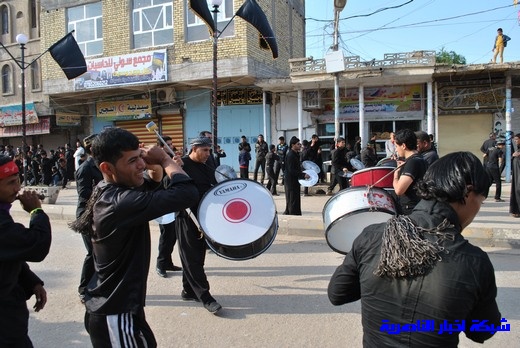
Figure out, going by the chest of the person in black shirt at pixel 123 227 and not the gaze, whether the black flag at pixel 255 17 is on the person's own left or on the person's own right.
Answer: on the person's own left

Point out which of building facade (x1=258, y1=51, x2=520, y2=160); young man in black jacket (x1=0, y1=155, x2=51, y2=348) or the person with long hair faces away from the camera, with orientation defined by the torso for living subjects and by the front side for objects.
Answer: the person with long hair

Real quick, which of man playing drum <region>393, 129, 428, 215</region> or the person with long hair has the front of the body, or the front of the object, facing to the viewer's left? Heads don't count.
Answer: the man playing drum

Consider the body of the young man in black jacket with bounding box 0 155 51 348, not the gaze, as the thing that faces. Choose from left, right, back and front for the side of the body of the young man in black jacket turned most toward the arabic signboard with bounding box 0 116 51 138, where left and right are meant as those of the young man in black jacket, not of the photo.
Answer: left

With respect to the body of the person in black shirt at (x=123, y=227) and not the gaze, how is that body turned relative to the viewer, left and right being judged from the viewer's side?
facing to the right of the viewer

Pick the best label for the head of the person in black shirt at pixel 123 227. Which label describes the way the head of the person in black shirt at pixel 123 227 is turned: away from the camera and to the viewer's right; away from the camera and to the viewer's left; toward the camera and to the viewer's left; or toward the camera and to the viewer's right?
toward the camera and to the viewer's right

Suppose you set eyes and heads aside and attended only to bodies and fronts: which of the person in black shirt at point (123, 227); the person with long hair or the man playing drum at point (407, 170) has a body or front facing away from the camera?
the person with long hair
